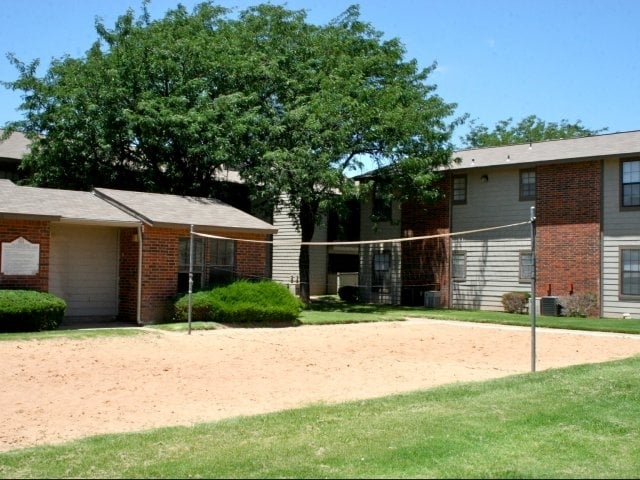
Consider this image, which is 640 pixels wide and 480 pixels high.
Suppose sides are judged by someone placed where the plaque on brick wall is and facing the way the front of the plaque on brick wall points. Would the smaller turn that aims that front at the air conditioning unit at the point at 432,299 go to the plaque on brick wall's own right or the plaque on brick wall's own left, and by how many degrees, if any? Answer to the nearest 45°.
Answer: approximately 135° to the plaque on brick wall's own left

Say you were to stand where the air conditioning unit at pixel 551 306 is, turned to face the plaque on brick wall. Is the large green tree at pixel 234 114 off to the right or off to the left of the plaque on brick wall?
right

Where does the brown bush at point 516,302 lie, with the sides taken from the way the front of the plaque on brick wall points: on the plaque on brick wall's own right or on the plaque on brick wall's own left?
on the plaque on brick wall's own left

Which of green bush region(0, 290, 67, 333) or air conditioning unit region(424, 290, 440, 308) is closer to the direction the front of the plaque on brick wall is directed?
the green bush

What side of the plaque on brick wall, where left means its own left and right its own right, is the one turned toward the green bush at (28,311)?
front

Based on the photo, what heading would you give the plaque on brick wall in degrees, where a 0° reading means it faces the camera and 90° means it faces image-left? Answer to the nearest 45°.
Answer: approximately 0°

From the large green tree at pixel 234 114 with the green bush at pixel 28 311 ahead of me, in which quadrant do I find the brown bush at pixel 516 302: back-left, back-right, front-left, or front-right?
back-left

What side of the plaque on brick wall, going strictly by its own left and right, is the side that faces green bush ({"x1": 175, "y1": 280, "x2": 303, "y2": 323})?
left

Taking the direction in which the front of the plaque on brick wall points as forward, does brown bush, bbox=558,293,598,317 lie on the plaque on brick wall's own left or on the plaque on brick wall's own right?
on the plaque on brick wall's own left
